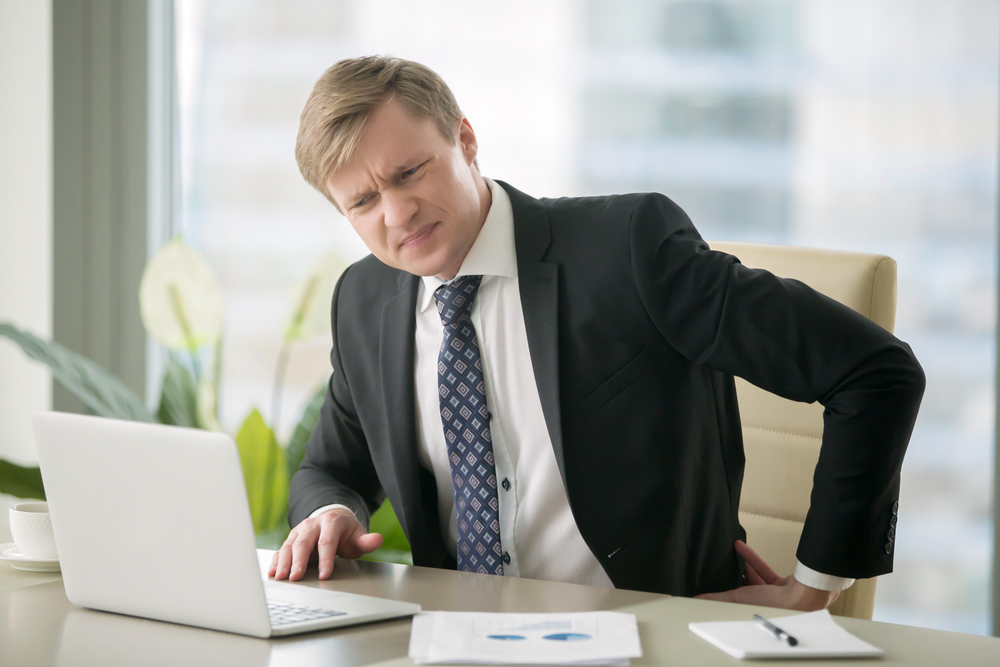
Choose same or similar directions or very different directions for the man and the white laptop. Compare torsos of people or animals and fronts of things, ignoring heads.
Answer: very different directions

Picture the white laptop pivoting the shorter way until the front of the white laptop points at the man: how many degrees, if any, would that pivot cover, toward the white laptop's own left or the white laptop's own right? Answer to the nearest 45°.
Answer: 0° — it already faces them

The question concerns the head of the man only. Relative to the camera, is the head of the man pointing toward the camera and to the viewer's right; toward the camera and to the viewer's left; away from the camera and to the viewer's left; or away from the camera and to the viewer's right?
toward the camera and to the viewer's left

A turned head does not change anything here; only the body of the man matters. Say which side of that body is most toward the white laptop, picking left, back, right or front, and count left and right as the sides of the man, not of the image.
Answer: front

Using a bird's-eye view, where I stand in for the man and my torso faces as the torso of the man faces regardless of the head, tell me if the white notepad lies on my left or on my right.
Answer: on my left

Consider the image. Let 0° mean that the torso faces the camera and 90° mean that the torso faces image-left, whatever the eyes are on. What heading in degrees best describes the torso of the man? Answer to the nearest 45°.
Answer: approximately 45°
